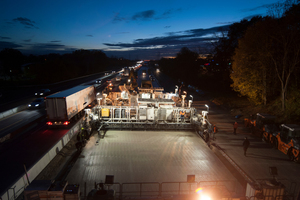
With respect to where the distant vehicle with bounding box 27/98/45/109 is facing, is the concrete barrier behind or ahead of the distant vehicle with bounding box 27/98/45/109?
ahead

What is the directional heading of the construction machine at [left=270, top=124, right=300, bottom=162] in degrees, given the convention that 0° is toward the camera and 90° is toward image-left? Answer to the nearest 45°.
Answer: approximately 135°

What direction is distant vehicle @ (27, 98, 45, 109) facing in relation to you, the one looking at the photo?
facing the viewer and to the left of the viewer

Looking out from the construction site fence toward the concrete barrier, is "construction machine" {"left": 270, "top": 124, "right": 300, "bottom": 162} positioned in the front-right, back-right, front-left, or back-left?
back-right

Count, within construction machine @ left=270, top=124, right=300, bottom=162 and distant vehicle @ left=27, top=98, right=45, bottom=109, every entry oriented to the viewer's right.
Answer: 0

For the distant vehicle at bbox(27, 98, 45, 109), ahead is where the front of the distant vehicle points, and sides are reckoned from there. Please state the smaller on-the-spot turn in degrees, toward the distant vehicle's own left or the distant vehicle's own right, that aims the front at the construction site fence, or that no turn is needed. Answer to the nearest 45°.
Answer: approximately 45° to the distant vehicle's own left
